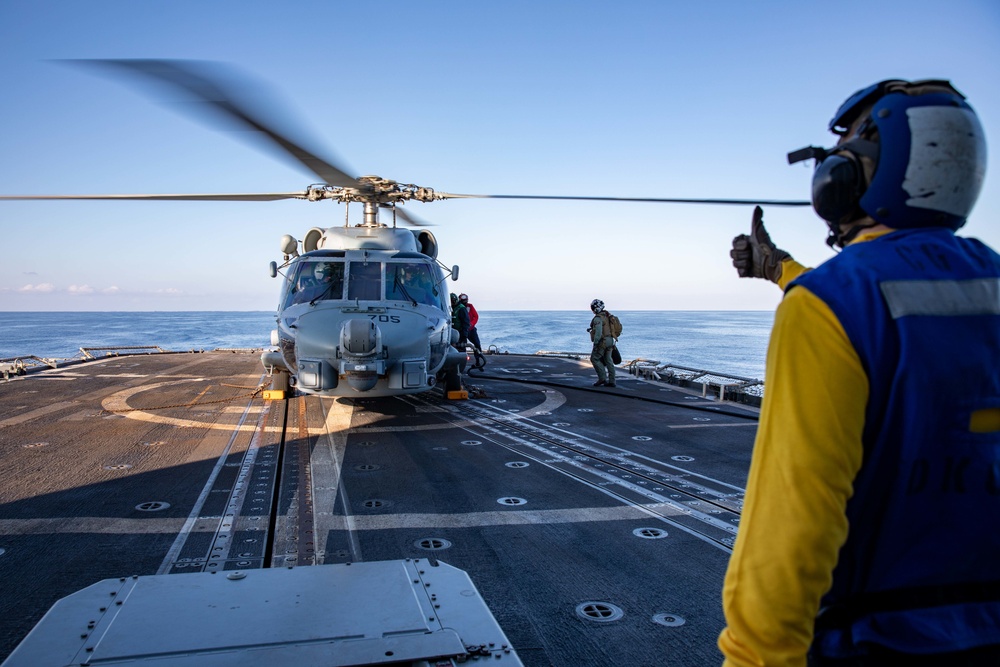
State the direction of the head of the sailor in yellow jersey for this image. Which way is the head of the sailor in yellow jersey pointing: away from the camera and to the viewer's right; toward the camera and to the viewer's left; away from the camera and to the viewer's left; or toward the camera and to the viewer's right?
away from the camera and to the viewer's left

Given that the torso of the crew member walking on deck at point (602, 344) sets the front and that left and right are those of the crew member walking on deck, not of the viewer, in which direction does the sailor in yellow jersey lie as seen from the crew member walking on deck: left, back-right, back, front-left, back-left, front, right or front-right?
left

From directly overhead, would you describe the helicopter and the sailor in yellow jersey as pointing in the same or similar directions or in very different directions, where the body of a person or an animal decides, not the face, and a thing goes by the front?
very different directions

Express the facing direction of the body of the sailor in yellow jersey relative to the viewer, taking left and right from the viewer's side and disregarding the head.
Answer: facing away from the viewer and to the left of the viewer

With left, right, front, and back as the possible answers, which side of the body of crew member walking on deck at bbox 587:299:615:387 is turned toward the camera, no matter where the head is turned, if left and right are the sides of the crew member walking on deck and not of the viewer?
left

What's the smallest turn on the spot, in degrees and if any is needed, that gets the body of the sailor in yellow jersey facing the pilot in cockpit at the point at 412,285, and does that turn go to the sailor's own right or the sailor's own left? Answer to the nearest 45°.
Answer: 0° — they already face them

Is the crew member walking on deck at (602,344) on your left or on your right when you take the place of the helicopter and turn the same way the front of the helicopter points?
on your left

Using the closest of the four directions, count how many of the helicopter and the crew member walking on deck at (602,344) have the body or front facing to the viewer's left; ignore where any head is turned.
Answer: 1

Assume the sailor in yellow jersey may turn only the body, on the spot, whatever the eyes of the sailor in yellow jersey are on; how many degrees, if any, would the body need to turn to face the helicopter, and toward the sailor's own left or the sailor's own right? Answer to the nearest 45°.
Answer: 0° — they already face it

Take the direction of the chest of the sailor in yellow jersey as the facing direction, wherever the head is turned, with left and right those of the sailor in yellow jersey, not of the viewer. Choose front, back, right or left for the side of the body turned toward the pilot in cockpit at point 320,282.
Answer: front

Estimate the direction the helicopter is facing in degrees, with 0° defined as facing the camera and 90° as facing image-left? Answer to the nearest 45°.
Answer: approximately 0°

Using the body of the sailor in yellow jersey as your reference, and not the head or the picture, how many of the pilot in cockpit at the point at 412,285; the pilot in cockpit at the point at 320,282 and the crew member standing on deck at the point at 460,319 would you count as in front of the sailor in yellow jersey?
3

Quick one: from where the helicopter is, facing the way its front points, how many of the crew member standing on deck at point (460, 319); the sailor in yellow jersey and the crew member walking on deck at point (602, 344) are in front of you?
1

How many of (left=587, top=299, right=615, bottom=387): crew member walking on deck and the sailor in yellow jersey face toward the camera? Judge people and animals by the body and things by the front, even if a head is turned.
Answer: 0
